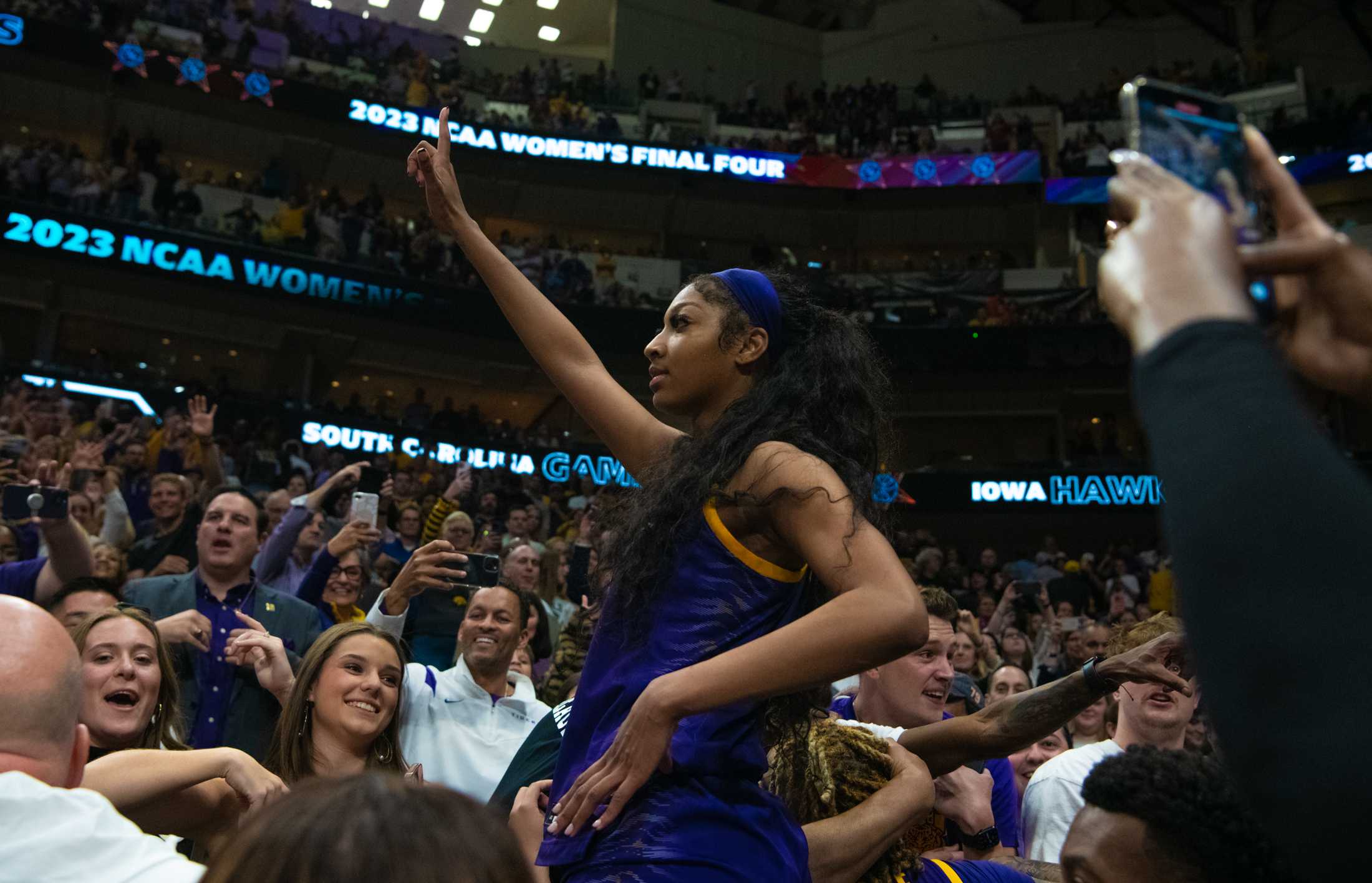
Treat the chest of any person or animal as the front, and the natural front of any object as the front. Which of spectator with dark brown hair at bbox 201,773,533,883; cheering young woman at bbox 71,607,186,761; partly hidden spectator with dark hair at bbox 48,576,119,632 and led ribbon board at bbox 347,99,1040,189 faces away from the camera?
spectator with dark brown hair at bbox 201,773,533,883

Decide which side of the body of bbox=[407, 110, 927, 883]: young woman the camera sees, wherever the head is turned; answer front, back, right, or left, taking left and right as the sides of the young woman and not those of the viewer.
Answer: left

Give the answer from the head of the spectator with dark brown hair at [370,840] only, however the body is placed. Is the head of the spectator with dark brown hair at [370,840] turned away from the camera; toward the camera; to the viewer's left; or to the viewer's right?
away from the camera

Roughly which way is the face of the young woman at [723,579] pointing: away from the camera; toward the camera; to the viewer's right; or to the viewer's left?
to the viewer's left

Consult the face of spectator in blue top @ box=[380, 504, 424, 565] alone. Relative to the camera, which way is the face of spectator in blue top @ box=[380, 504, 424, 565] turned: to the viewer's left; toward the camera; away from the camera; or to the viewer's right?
toward the camera

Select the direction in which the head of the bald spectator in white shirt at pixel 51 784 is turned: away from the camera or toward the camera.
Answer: away from the camera

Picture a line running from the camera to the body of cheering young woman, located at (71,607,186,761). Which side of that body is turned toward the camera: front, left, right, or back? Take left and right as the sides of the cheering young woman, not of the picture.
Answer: front

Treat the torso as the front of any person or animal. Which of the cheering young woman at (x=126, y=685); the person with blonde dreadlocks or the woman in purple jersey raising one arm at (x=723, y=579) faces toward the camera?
the cheering young woman at (x=126, y=685)

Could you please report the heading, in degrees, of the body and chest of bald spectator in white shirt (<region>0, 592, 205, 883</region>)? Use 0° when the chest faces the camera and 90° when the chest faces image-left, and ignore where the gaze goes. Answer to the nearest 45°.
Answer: approximately 180°

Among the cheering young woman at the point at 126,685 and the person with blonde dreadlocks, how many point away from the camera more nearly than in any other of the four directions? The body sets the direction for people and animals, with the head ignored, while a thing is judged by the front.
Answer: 1

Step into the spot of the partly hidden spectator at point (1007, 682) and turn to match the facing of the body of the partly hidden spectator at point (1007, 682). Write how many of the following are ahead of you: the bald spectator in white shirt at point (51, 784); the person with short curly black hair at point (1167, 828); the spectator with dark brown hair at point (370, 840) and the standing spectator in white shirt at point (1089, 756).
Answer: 4

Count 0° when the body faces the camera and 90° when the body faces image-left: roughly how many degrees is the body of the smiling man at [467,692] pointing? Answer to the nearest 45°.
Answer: approximately 0°
